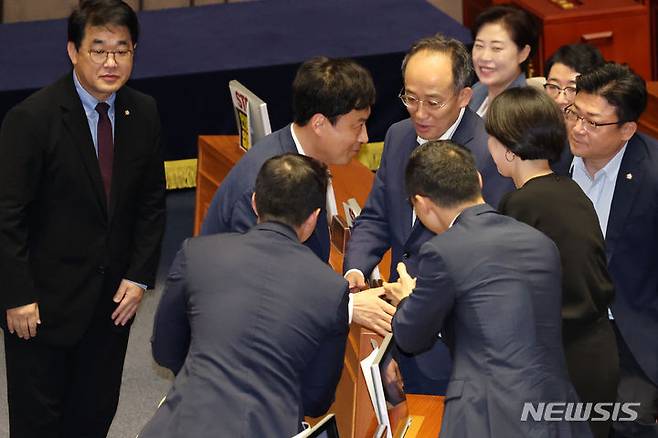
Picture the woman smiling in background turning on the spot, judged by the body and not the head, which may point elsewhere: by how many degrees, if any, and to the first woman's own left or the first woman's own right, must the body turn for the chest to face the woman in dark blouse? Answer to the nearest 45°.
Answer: approximately 45° to the first woman's own left

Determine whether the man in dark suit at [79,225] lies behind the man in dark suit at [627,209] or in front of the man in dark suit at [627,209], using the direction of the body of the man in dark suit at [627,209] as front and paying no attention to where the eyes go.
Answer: in front

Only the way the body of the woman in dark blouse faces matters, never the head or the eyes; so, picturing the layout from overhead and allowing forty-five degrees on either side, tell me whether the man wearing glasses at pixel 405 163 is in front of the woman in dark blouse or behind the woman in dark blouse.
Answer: in front

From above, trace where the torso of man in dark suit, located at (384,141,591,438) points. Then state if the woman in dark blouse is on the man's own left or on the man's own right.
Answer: on the man's own right

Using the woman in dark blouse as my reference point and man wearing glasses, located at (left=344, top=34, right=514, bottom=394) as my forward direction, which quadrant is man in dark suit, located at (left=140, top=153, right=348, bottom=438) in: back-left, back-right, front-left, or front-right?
front-left

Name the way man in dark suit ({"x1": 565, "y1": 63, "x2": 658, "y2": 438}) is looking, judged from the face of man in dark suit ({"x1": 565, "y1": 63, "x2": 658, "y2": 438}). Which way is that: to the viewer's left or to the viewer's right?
to the viewer's left

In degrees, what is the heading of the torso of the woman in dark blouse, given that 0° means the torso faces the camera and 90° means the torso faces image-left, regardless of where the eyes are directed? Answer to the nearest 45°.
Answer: approximately 135°

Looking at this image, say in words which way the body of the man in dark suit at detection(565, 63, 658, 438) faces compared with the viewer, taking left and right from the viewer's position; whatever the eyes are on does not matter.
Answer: facing the viewer and to the left of the viewer

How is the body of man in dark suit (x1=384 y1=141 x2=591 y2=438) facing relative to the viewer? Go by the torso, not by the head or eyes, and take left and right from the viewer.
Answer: facing away from the viewer and to the left of the viewer

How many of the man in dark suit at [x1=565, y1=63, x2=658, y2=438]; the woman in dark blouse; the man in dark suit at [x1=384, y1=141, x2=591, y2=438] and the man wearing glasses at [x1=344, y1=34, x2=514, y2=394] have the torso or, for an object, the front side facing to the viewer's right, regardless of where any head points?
0

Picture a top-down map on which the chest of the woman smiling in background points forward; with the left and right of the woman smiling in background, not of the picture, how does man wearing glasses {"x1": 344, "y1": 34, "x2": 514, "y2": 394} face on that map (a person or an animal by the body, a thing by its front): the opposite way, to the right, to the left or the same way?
the same way

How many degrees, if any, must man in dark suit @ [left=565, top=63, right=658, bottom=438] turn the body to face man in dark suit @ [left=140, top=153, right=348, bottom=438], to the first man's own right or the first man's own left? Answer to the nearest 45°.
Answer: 0° — they already face them

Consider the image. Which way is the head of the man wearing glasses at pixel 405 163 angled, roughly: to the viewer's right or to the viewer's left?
to the viewer's left
